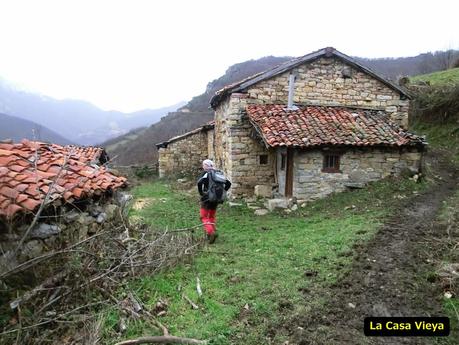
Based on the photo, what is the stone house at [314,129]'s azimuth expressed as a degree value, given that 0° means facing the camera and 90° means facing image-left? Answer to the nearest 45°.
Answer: approximately 0°

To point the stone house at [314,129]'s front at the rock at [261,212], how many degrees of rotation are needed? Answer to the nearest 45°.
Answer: approximately 45° to its right

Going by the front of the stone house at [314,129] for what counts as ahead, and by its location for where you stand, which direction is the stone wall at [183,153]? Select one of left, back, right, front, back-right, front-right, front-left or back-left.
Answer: back-right

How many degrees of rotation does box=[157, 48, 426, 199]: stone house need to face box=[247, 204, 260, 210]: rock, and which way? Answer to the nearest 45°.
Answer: approximately 45° to its right
